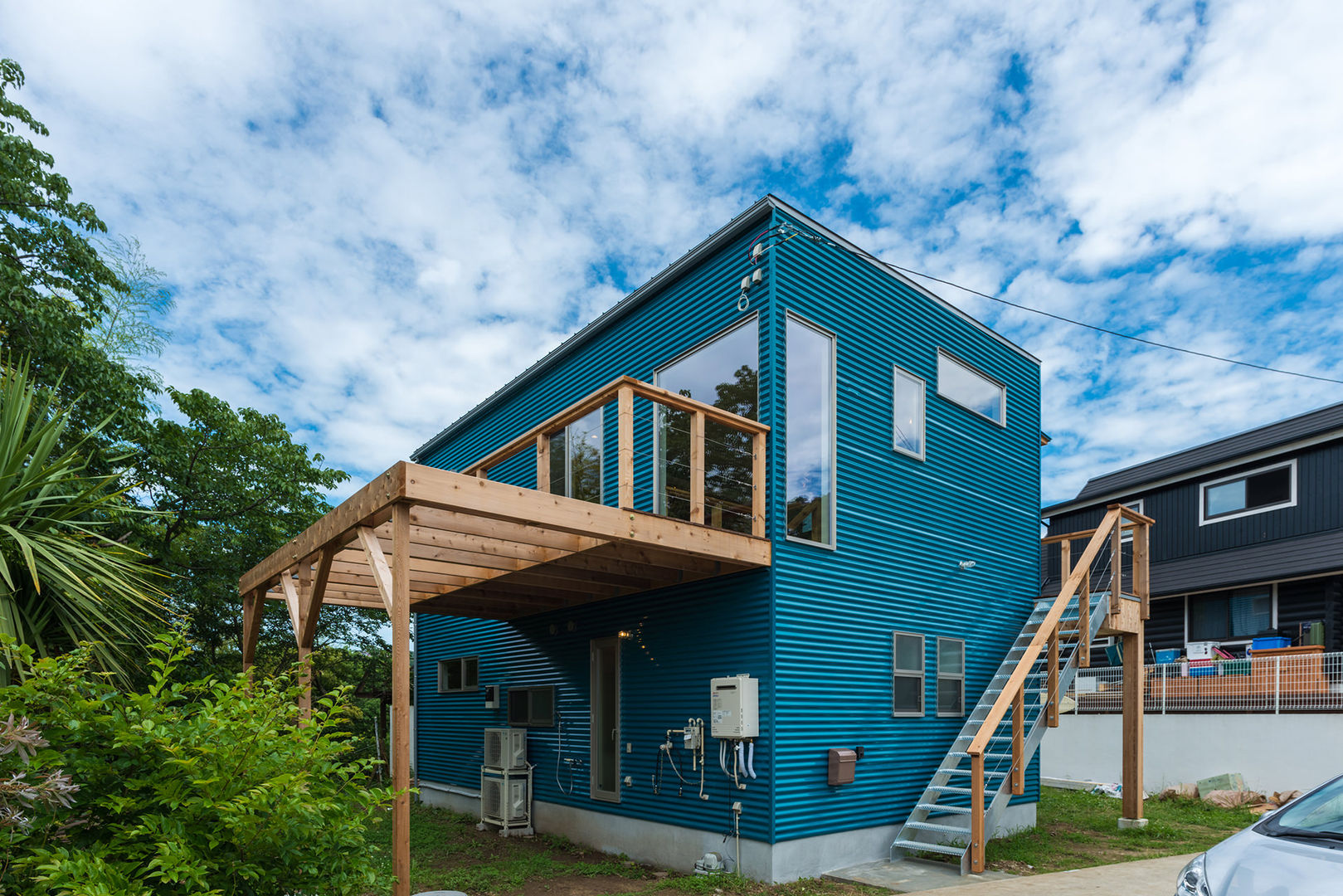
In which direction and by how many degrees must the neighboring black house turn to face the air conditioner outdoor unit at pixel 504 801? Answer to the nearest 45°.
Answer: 0° — it already faces it

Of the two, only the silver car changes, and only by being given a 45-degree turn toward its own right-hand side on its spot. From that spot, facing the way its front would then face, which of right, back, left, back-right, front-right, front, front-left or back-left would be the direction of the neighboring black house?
right

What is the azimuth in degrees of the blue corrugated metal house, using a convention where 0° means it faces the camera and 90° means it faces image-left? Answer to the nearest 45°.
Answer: approximately 45°

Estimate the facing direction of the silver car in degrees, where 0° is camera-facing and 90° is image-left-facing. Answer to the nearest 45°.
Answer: approximately 45°

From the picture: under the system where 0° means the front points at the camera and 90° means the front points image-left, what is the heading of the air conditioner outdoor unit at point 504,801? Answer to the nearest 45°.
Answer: approximately 45°
